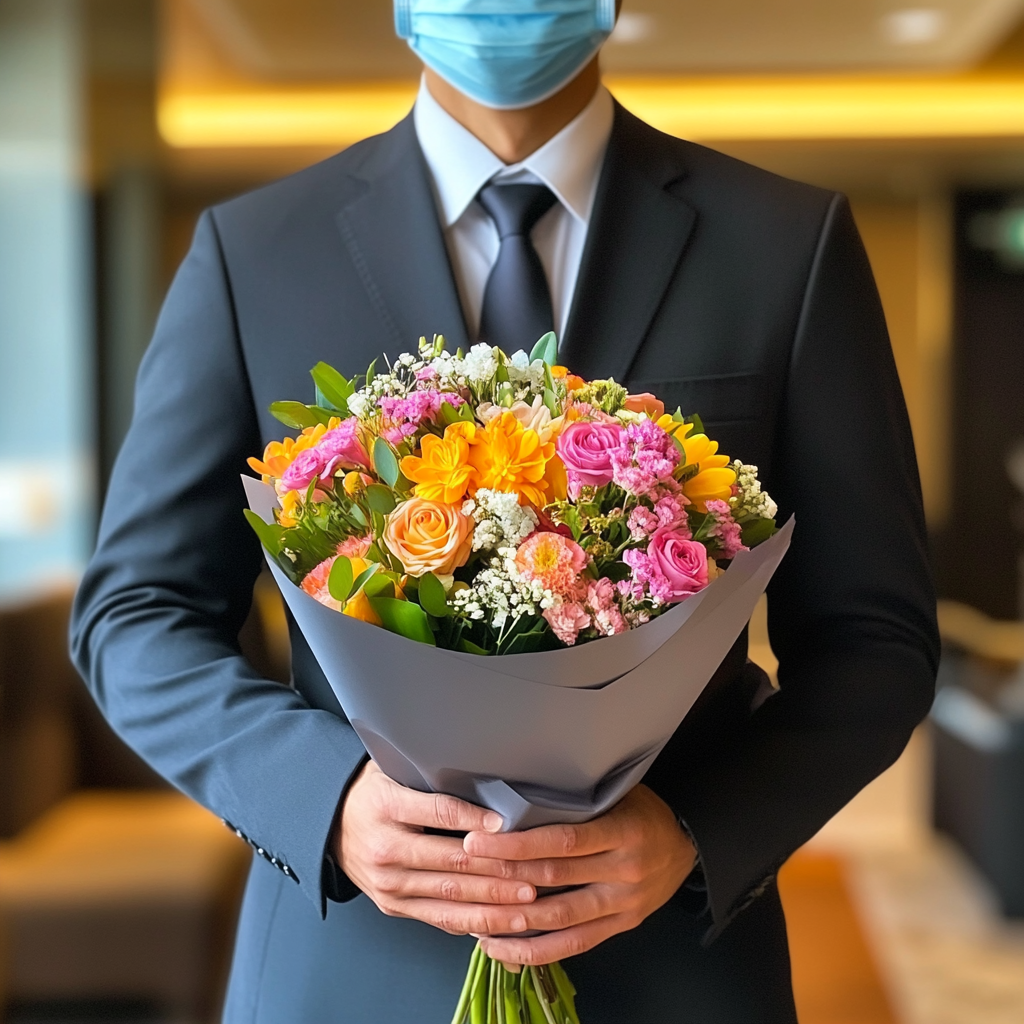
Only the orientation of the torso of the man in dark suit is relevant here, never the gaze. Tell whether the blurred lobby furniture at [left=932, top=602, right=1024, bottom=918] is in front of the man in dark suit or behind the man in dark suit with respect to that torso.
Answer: behind

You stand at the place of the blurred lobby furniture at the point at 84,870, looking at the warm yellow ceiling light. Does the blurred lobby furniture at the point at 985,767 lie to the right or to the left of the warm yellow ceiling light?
right

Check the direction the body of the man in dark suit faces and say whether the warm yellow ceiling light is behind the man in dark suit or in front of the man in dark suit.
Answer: behind

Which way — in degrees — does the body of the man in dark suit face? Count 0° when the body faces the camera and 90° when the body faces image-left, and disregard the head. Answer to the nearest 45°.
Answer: approximately 0°
